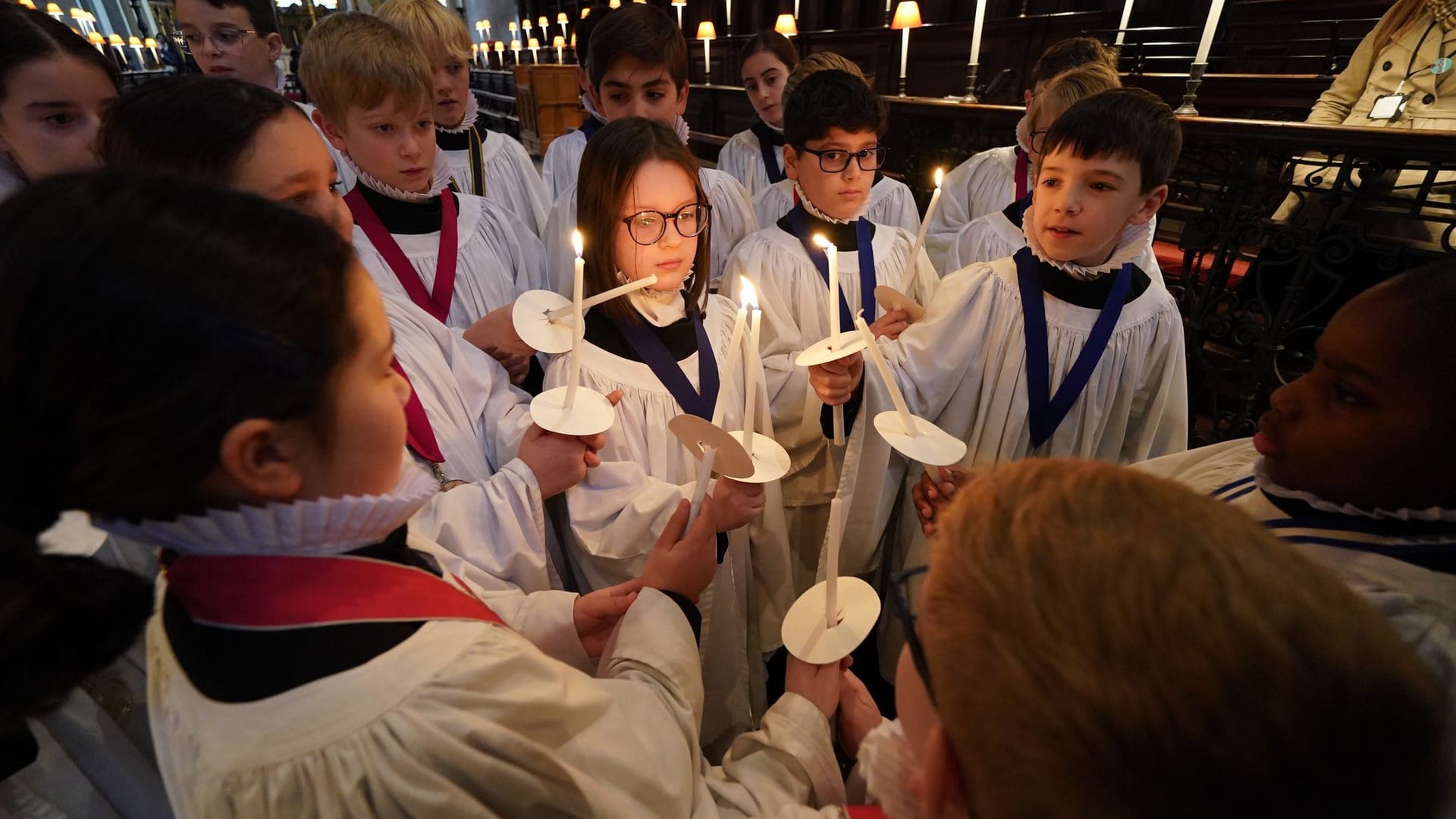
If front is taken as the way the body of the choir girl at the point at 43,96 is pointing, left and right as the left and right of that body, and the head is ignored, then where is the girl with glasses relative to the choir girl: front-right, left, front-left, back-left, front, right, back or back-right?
front

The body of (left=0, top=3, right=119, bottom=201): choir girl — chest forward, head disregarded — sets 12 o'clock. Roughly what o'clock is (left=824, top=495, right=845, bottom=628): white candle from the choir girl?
The white candle is roughly at 1 o'clock from the choir girl.

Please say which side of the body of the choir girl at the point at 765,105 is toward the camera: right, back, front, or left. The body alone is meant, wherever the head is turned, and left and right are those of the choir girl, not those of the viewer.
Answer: front

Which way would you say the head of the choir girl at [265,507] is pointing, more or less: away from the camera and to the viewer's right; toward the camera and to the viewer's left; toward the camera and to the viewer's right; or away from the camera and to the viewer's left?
away from the camera and to the viewer's right

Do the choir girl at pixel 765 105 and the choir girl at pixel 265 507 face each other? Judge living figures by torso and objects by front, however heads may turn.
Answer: no

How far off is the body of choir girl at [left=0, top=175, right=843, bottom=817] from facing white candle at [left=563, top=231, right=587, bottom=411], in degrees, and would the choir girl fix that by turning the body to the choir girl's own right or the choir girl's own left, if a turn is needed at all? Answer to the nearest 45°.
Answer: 0° — they already face it

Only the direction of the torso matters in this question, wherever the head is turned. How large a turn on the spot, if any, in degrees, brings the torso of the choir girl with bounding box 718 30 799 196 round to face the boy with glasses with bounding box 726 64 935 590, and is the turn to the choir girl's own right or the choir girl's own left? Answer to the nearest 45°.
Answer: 0° — they already face them

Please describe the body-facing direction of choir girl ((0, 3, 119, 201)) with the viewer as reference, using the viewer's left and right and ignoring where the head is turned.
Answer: facing the viewer and to the right of the viewer

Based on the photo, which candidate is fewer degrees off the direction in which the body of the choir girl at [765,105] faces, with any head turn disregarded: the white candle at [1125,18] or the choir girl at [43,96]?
the choir girl

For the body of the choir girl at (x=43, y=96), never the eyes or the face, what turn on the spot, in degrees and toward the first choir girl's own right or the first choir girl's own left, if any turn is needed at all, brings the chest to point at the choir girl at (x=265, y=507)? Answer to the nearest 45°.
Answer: approximately 45° to the first choir girl's own right

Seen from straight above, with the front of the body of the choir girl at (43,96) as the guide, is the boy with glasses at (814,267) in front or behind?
in front

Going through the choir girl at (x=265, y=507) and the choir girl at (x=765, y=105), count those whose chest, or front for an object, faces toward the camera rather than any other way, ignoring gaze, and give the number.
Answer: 1

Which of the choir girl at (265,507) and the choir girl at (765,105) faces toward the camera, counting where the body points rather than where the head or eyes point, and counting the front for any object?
the choir girl at (765,105)

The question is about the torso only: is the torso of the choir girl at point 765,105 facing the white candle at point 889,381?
yes

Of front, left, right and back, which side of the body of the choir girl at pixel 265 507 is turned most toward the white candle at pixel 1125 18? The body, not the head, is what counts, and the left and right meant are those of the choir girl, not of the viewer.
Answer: front

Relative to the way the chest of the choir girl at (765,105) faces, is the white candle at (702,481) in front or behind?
in front

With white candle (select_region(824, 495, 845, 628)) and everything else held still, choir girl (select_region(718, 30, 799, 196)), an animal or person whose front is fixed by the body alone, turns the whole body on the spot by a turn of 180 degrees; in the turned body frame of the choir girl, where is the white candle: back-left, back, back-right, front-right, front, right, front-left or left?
back

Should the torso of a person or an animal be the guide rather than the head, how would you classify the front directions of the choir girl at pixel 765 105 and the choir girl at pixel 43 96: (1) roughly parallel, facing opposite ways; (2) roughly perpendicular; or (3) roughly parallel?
roughly perpendicular

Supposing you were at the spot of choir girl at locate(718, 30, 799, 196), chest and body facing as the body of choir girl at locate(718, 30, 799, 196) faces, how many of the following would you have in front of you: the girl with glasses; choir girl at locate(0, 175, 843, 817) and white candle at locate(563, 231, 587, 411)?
3
